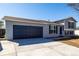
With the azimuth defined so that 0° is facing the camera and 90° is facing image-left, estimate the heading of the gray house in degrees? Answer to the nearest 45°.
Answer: approximately 315°
